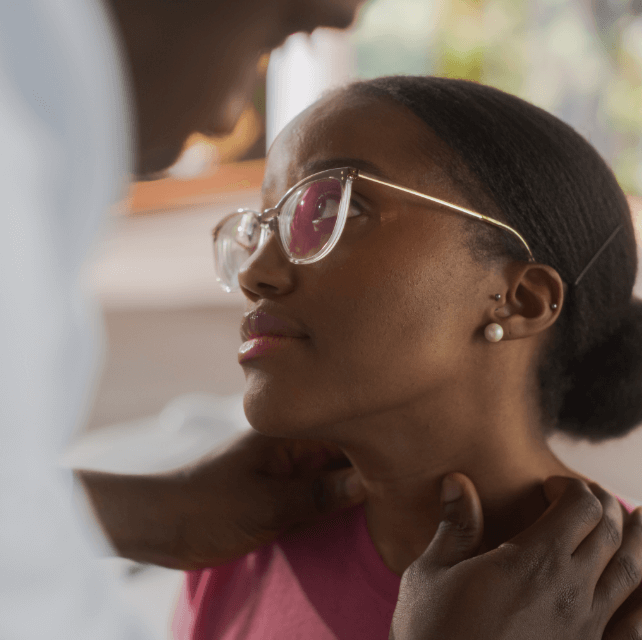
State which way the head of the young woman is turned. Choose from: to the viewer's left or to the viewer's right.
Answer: to the viewer's left

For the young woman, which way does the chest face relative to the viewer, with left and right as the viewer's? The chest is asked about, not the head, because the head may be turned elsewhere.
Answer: facing the viewer and to the left of the viewer
